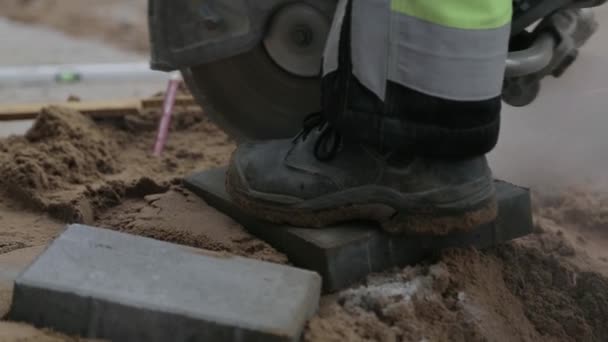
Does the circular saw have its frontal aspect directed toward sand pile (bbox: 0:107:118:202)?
yes

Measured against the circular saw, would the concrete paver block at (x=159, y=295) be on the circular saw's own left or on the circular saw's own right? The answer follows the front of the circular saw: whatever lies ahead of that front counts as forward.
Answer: on the circular saw's own left

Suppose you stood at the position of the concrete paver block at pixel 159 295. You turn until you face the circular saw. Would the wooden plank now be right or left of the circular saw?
left

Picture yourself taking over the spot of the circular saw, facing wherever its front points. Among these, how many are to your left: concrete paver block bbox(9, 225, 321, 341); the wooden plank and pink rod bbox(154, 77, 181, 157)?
1

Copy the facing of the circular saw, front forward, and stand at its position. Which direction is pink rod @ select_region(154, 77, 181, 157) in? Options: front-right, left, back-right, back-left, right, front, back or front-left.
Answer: front-right

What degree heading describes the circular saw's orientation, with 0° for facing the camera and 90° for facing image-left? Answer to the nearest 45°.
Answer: approximately 90°

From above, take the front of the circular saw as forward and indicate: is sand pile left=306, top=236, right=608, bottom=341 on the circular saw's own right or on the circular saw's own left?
on the circular saw's own left

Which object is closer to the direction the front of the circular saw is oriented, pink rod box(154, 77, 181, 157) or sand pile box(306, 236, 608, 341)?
the pink rod

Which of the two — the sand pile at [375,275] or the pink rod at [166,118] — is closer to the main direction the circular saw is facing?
the pink rod

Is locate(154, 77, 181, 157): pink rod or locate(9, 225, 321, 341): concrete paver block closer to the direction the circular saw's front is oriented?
the pink rod

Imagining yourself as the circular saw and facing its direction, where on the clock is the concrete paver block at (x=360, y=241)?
The concrete paver block is roughly at 8 o'clock from the circular saw.

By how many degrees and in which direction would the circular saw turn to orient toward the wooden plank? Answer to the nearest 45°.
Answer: approximately 45° to its right
